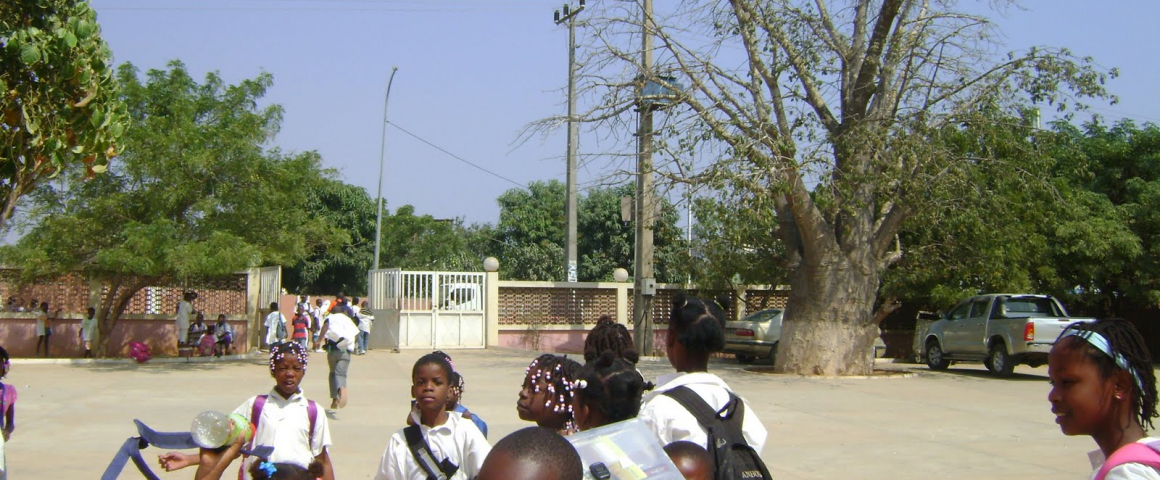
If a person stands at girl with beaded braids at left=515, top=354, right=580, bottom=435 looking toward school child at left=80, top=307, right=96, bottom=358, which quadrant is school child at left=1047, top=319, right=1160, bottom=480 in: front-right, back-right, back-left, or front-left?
back-right

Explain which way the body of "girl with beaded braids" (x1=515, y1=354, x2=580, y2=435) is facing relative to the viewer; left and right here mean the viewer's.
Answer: facing to the left of the viewer

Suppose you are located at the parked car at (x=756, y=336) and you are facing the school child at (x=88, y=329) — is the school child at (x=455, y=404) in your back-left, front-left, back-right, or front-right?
front-left

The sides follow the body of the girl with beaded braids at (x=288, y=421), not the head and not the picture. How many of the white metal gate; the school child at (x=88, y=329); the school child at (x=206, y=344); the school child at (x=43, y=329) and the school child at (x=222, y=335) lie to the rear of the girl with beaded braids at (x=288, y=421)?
5

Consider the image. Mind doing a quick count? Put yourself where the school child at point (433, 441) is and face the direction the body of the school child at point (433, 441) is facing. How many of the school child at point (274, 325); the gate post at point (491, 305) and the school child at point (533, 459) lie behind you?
2

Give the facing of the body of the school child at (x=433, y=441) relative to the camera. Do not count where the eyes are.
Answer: toward the camera

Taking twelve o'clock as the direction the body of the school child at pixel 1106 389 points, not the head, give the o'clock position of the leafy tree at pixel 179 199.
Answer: The leafy tree is roughly at 1 o'clock from the school child.

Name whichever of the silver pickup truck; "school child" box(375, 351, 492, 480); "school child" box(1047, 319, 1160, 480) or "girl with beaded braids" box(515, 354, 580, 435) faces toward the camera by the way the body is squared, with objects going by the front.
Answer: "school child" box(375, 351, 492, 480)

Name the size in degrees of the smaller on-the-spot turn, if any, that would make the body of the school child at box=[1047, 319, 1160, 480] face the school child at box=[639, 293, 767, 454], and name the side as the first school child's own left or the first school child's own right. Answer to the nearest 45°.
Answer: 0° — they already face them

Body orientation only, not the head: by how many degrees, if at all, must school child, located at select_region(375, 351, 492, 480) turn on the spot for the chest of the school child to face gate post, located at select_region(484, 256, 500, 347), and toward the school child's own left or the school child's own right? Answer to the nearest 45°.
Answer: approximately 180°

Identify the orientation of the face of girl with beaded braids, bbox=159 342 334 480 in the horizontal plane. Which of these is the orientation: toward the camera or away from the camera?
toward the camera

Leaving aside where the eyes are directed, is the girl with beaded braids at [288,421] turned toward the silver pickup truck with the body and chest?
no

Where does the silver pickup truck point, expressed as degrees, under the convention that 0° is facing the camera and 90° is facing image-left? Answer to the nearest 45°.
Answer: approximately 135°

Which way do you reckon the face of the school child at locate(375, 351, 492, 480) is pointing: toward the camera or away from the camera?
toward the camera

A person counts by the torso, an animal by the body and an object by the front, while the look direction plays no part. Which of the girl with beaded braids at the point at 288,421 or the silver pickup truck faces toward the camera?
the girl with beaded braids
